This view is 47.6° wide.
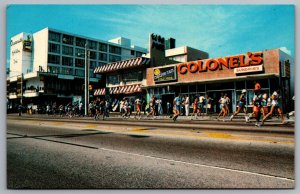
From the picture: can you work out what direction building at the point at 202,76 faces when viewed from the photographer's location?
facing the viewer and to the left of the viewer

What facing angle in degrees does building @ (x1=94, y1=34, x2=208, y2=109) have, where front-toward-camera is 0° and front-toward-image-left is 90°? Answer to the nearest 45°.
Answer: approximately 45°
